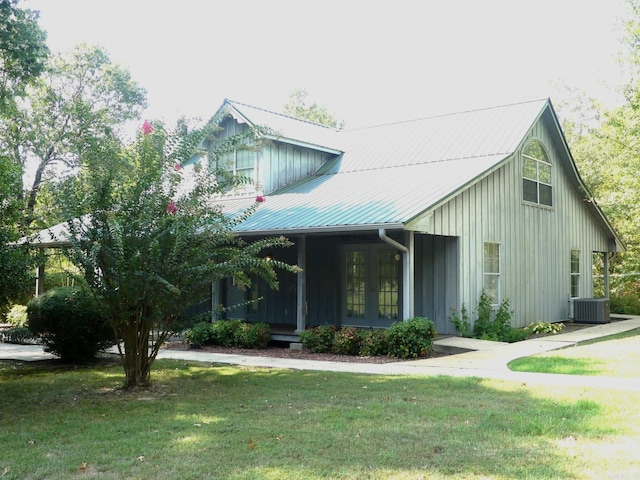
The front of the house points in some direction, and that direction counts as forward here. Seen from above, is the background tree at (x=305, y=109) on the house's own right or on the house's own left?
on the house's own right

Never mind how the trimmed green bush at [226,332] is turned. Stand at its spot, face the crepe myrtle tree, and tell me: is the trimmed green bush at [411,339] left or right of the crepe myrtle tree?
left

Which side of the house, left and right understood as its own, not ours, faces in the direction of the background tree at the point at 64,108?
right

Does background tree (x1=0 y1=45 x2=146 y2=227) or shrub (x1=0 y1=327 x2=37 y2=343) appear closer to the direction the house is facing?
the shrub

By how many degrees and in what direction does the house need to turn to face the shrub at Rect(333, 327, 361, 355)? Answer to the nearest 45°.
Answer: approximately 45° to its left

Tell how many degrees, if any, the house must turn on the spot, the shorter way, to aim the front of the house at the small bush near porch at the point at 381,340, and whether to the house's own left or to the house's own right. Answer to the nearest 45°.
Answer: approximately 45° to the house's own left

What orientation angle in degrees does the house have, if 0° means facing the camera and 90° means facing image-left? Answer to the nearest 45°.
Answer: approximately 45°

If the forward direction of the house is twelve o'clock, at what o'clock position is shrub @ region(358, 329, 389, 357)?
The shrub is roughly at 11 o'clock from the house.
